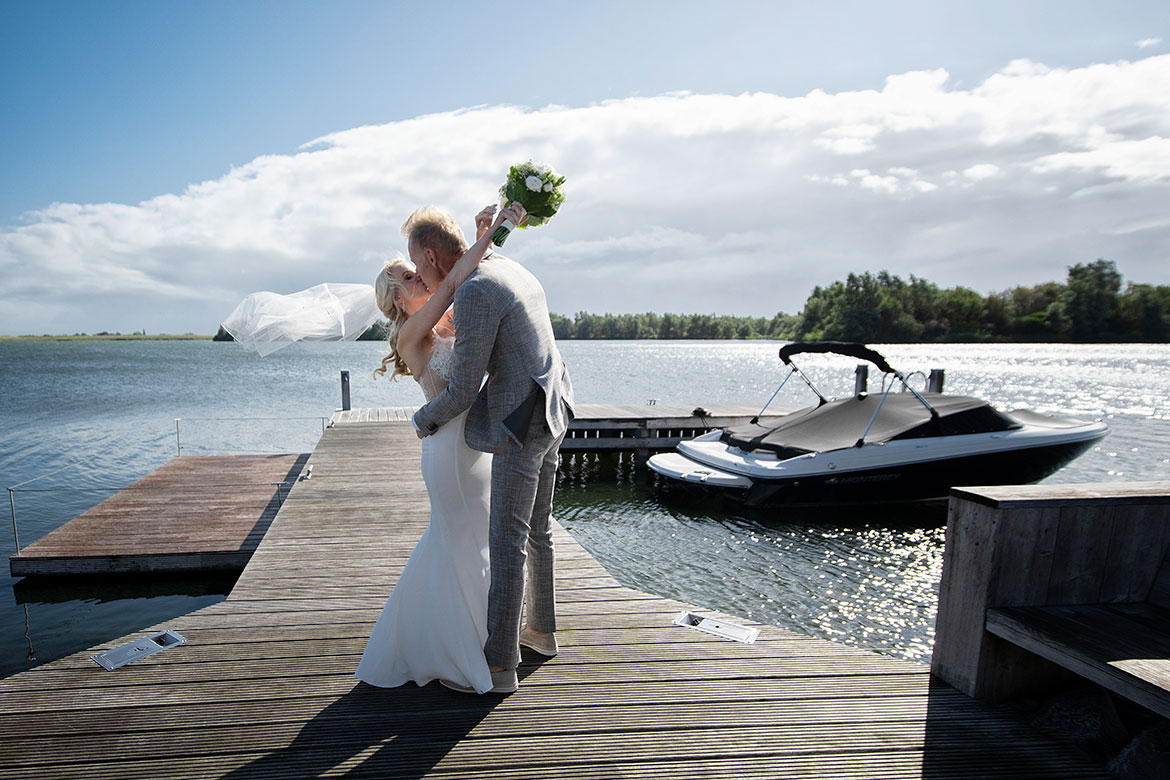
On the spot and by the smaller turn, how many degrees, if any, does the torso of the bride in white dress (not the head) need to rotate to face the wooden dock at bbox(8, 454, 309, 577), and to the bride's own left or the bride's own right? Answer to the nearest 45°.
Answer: approximately 135° to the bride's own left

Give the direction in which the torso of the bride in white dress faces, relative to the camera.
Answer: to the viewer's right
